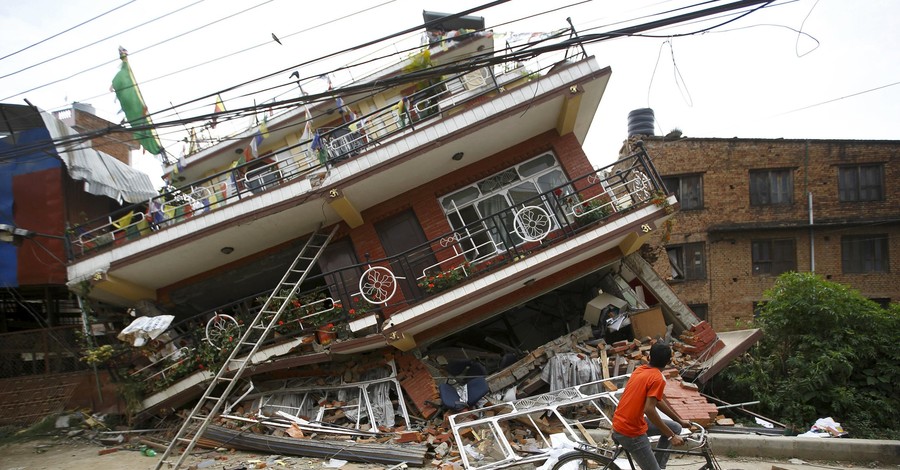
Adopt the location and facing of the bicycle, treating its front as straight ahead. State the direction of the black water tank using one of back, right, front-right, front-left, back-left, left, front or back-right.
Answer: left

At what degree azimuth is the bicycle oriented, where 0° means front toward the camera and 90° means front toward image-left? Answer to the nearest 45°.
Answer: approximately 270°

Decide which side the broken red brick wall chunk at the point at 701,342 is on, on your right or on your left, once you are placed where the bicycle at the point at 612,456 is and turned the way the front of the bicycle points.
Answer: on your left

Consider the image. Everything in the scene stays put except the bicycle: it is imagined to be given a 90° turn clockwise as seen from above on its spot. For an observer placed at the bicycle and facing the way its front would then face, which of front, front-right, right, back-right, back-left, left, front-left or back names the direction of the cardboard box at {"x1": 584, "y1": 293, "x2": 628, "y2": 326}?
back

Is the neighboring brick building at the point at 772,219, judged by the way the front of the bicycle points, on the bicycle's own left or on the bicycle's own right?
on the bicycle's own left

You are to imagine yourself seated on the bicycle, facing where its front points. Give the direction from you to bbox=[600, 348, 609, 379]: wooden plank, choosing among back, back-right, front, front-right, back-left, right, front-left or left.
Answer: left

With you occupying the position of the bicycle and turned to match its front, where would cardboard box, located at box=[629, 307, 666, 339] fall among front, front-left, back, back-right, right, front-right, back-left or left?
left
